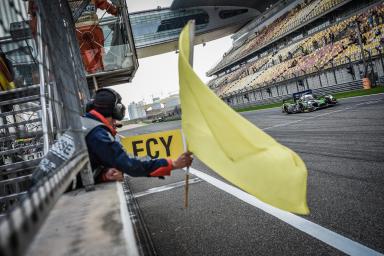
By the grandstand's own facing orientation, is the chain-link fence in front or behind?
in front

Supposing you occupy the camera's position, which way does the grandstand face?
facing the viewer and to the left of the viewer
